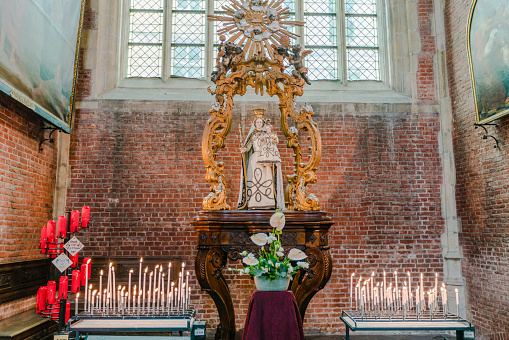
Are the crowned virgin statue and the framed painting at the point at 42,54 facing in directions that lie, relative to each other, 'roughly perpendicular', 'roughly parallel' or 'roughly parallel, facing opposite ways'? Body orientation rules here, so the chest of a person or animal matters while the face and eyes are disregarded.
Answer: roughly perpendicular

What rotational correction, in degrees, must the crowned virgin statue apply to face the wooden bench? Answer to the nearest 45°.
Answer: approximately 90° to its right

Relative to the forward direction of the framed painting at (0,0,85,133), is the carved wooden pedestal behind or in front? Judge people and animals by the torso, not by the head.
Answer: in front

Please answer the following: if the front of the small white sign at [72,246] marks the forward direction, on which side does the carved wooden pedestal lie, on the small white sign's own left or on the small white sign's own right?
on the small white sign's own left

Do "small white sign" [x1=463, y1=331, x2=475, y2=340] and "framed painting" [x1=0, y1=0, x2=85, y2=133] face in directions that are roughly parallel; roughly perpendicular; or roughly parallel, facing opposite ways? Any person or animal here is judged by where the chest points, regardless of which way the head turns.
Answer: roughly perpendicular

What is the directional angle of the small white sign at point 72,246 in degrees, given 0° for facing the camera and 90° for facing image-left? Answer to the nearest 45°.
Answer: approximately 0°
